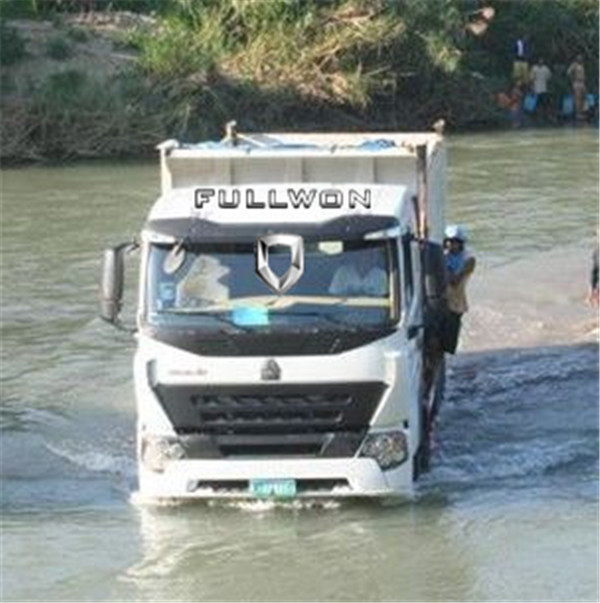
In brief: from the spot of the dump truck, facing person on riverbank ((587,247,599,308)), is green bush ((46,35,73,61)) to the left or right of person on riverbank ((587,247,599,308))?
left

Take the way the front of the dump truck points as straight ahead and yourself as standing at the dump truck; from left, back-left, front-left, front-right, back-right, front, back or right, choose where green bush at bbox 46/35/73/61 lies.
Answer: back

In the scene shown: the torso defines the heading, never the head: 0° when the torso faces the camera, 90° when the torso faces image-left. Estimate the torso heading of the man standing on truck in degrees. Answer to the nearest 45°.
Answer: approximately 45°

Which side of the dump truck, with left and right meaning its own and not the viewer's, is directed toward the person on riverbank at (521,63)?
back

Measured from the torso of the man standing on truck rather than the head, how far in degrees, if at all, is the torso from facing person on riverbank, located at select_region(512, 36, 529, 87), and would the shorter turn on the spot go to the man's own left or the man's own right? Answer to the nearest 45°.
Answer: approximately 135° to the man's own right

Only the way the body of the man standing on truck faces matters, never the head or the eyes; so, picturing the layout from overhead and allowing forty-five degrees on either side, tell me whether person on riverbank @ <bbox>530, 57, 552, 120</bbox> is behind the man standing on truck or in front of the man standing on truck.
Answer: behind

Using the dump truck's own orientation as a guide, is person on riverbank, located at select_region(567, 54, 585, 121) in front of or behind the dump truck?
behind

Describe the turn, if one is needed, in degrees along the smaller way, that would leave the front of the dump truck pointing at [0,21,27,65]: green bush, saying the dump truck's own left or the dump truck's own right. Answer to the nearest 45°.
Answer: approximately 180°

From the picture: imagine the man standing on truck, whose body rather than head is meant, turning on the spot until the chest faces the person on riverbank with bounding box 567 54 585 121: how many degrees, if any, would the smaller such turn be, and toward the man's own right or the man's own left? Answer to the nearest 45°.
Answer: approximately 135° to the man's own right
